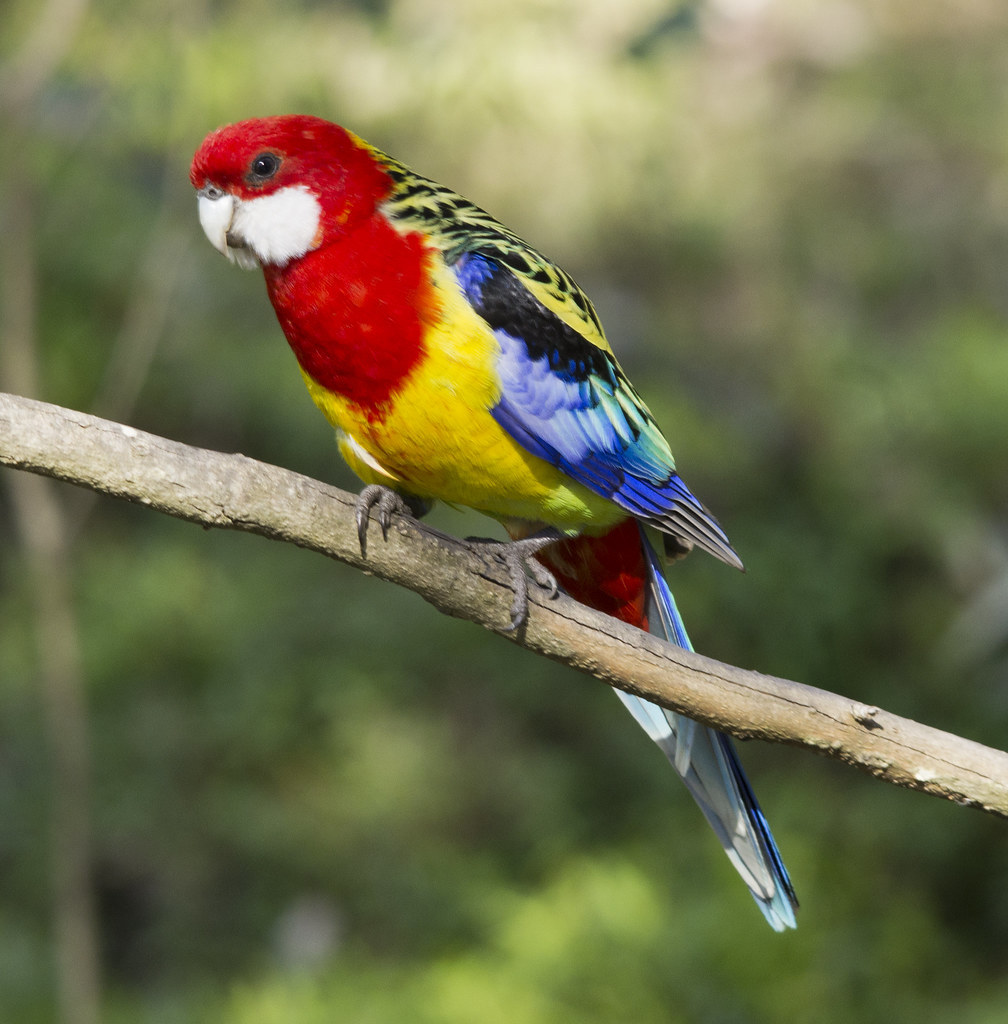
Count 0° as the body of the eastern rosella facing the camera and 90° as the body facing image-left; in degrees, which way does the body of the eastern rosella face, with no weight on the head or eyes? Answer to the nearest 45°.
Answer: approximately 45°
